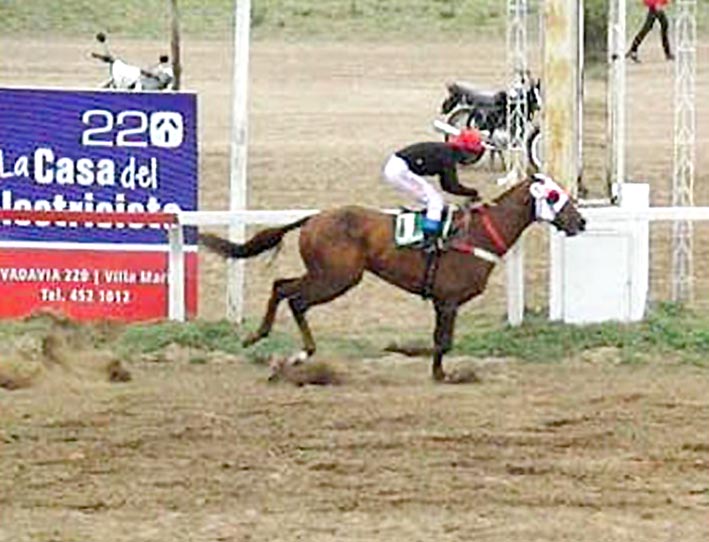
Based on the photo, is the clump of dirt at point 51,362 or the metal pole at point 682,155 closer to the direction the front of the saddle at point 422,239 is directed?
the metal pole

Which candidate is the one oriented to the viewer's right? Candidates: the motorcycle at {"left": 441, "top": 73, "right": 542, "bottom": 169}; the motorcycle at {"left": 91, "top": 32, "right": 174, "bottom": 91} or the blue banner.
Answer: the motorcycle at {"left": 441, "top": 73, "right": 542, "bottom": 169}

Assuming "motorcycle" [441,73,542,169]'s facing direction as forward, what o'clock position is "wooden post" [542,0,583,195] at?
The wooden post is roughly at 3 o'clock from the motorcycle.

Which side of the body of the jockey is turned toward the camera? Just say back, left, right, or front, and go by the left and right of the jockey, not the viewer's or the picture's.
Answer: right

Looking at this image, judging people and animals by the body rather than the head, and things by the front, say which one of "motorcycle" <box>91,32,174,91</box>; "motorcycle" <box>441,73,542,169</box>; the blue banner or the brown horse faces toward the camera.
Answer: the blue banner

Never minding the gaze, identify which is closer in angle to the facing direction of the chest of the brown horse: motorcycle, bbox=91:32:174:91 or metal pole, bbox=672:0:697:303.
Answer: the metal pole

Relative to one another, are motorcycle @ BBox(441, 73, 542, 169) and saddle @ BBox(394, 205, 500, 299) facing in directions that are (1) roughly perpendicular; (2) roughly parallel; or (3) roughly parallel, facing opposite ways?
roughly parallel

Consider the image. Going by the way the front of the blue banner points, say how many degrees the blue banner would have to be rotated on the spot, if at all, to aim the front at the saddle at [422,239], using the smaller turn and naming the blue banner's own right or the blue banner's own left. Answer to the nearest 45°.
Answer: approximately 45° to the blue banner's own left

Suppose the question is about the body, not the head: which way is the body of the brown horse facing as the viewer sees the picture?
to the viewer's right

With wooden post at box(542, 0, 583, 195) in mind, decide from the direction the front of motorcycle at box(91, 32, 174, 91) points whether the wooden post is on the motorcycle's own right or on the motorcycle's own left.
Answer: on the motorcycle's own left

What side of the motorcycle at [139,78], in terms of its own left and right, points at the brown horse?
left

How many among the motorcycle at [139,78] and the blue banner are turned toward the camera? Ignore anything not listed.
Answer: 1

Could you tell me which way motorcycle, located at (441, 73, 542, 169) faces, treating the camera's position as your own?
facing to the right of the viewer

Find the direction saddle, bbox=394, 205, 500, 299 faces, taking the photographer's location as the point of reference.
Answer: facing to the right of the viewer

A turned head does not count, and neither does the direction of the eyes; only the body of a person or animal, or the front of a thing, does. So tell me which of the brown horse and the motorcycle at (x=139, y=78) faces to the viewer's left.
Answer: the motorcycle

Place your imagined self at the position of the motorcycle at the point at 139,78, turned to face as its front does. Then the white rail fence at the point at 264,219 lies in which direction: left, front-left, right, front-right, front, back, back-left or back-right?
left
